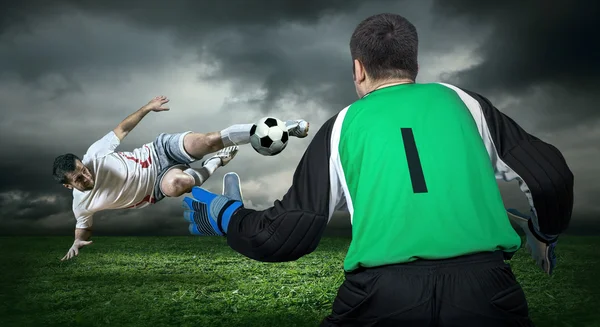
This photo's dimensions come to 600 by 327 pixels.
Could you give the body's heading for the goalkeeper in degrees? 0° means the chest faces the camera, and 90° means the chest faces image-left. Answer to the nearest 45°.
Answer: approximately 180°

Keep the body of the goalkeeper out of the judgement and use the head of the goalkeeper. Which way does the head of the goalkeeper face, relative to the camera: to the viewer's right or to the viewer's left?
to the viewer's left

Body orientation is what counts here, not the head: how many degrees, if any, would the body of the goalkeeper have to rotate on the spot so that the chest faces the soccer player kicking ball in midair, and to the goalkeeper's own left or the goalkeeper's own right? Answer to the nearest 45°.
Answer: approximately 45° to the goalkeeper's own left
